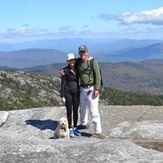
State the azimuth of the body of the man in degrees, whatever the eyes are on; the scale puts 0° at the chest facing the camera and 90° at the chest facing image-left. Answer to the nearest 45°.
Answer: approximately 45°
